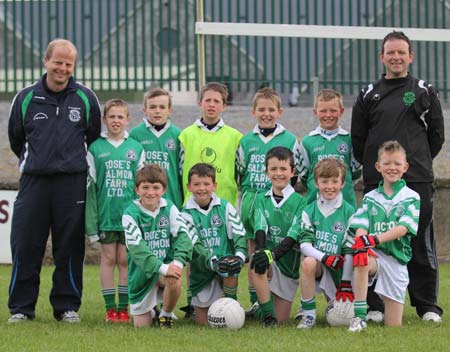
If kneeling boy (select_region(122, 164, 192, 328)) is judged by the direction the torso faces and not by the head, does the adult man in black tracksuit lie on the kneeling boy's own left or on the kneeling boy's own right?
on the kneeling boy's own left

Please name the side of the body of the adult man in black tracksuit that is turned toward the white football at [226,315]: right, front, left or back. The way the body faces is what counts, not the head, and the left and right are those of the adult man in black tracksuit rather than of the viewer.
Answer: right

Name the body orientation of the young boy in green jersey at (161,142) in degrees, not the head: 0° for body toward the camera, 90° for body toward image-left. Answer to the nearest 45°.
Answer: approximately 0°

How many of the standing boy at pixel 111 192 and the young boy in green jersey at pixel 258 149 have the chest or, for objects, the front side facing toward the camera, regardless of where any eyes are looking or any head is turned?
2

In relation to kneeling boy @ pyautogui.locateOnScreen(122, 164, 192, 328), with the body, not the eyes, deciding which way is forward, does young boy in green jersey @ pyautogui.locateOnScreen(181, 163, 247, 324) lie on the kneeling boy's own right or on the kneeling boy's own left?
on the kneeling boy's own left

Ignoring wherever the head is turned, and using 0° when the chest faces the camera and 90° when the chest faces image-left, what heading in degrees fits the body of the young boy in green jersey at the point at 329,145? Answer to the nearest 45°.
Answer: approximately 0°
